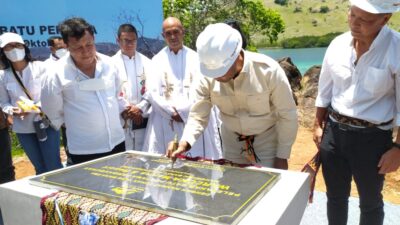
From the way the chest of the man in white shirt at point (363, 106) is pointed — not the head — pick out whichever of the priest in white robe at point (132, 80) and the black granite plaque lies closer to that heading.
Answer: the black granite plaque

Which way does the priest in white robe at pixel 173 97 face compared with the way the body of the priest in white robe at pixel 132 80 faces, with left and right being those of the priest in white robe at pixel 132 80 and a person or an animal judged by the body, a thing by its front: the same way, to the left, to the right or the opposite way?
the same way

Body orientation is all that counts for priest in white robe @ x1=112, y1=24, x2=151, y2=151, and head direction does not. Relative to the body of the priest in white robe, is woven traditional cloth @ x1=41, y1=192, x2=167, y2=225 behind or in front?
in front

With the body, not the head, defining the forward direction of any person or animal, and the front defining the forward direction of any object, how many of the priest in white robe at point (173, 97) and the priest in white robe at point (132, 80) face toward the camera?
2

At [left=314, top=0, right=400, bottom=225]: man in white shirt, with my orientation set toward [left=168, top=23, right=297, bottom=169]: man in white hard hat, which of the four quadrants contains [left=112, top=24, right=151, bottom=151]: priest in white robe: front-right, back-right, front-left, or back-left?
front-right

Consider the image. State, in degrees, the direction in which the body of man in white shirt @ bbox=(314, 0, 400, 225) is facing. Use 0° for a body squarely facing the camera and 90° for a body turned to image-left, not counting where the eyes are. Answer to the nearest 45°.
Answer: approximately 45°

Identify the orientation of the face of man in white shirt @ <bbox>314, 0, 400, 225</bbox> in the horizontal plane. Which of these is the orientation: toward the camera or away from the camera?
toward the camera

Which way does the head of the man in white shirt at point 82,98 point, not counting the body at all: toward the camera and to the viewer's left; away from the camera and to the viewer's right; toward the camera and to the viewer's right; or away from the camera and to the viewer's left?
toward the camera and to the viewer's right

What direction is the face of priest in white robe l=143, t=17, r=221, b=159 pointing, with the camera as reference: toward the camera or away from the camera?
toward the camera

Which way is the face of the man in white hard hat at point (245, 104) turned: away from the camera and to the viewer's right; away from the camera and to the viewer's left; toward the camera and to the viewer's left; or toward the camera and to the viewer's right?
toward the camera and to the viewer's left

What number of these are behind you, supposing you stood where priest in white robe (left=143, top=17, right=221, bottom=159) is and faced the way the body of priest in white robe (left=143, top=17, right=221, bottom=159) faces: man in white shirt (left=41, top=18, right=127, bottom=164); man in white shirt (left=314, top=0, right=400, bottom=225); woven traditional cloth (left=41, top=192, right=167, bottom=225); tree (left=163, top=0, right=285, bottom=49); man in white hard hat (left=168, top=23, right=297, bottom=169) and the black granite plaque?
1

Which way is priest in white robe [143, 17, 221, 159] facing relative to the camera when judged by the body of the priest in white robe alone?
toward the camera

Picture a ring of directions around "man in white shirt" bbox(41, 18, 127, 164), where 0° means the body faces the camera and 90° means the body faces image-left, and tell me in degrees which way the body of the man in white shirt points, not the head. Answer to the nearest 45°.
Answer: approximately 315°

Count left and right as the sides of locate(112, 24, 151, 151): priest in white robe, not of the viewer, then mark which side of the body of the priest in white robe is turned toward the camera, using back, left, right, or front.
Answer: front
